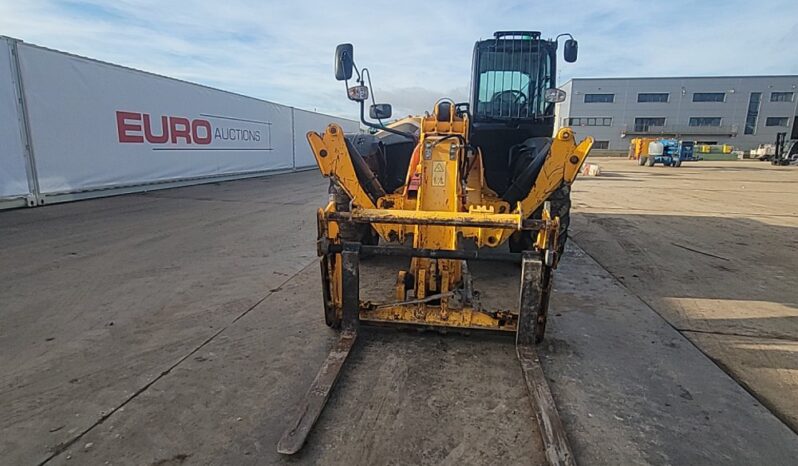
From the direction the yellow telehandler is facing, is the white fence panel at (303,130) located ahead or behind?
behind

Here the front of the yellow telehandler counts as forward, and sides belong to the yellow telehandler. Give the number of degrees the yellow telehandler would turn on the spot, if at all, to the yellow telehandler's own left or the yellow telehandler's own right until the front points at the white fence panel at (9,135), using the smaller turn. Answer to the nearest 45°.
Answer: approximately 135° to the yellow telehandler's own right

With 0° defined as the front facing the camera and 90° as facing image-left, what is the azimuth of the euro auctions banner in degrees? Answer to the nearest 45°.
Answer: approximately 315°

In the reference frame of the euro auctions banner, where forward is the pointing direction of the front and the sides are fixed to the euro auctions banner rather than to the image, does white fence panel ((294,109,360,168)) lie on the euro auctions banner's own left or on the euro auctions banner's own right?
on the euro auctions banner's own left

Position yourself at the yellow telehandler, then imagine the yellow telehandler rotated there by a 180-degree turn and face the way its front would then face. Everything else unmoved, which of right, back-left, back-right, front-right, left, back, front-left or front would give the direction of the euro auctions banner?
front-left

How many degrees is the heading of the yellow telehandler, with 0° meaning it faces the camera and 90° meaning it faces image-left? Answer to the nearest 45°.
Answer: approximately 0°

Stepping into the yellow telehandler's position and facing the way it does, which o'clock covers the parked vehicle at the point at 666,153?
The parked vehicle is roughly at 7 o'clock from the yellow telehandler.

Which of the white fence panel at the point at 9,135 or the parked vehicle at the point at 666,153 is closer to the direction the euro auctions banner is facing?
the parked vehicle

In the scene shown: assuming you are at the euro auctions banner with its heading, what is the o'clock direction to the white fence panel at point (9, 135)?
The white fence panel is roughly at 3 o'clock from the euro auctions banner.
